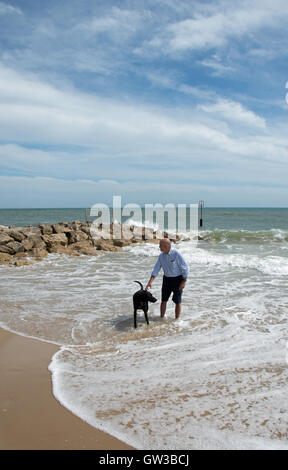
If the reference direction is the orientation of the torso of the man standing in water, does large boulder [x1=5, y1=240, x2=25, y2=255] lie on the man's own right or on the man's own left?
on the man's own right

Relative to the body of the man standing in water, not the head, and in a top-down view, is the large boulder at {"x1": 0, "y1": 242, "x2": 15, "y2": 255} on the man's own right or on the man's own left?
on the man's own right

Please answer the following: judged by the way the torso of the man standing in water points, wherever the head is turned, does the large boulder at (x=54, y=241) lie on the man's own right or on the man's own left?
on the man's own right

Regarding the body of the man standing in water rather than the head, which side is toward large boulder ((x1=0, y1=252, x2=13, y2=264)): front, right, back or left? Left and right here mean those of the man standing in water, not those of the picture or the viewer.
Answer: right

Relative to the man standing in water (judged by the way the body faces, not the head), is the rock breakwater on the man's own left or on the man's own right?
on the man's own right

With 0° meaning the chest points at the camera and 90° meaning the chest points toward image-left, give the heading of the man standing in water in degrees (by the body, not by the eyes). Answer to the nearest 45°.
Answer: approximately 45°

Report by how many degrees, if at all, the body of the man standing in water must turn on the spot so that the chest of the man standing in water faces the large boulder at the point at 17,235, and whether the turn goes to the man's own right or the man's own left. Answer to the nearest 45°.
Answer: approximately 90° to the man's own right

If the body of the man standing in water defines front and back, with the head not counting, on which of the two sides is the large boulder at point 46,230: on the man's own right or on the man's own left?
on the man's own right
